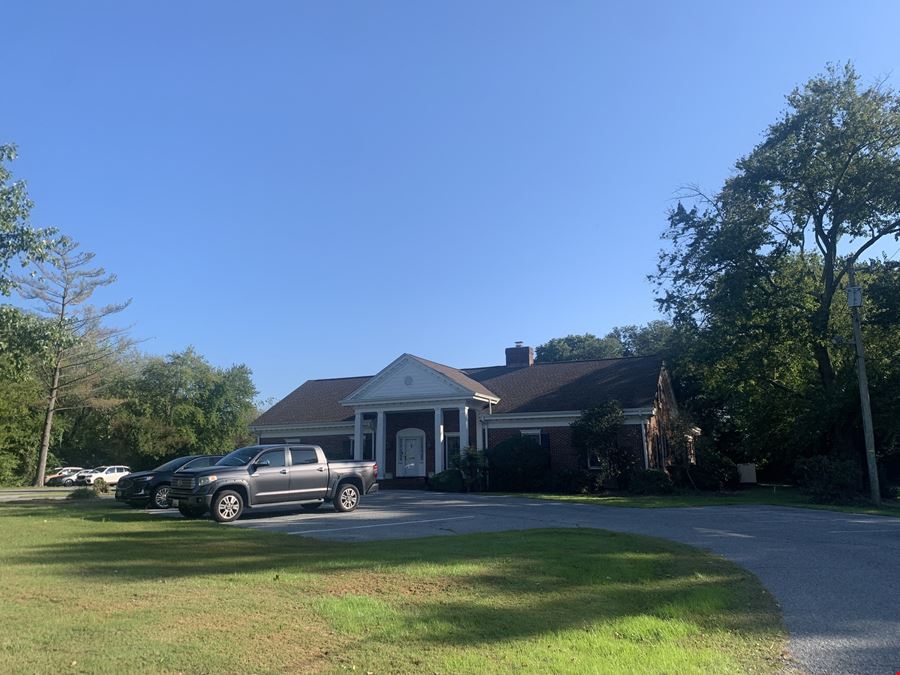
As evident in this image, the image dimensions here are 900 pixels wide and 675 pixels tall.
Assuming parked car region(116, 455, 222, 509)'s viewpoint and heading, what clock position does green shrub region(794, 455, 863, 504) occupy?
The green shrub is roughly at 8 o'clock from the parked car.

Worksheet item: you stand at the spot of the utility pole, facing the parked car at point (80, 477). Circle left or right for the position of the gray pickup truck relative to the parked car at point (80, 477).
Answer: left

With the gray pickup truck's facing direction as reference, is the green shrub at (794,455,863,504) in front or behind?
behind

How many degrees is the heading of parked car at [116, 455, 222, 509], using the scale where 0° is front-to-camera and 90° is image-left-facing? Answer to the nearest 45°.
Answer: approximately 45°
